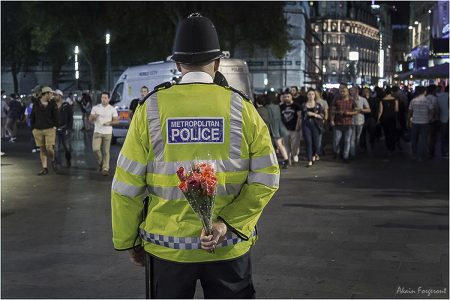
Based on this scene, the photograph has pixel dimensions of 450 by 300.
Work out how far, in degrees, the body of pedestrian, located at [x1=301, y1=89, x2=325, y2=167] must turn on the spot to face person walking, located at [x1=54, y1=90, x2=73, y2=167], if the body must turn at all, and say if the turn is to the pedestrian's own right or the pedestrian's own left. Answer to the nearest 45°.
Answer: approximately 90° to the pedestrian's own right

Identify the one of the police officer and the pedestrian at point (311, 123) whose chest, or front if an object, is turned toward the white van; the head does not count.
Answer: the police officer

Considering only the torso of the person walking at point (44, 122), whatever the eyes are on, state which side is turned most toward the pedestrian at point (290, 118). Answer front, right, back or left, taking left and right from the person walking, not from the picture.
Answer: left

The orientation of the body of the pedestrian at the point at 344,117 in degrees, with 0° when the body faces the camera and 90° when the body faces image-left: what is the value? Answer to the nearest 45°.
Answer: approximately 0°

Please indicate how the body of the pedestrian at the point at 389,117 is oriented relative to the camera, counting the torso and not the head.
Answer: away from the camera

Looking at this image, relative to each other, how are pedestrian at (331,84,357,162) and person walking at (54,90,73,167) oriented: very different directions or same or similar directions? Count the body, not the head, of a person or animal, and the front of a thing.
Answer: same or similar directions

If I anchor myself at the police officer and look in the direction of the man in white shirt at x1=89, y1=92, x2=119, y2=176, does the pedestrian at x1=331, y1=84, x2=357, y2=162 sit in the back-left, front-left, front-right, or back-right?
front-right

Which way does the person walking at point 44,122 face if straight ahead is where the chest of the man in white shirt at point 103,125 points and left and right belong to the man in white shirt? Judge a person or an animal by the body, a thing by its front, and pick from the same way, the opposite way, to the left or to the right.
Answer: the same way

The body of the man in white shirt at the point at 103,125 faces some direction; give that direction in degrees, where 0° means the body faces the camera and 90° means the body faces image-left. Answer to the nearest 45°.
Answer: approximately 0°

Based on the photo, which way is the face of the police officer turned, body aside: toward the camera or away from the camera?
away from the camera

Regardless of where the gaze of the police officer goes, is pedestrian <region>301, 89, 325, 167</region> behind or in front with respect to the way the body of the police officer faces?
in front

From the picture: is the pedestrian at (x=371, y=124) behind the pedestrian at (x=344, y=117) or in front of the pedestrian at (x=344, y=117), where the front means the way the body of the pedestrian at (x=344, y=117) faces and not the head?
behind

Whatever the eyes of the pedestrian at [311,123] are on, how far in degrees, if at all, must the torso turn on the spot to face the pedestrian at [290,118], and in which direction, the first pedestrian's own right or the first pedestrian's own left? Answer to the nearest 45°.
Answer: approximately 45° to the first pedestrian's own right

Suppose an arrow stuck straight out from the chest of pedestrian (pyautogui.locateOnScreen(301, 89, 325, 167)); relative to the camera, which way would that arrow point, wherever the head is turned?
toward the camera

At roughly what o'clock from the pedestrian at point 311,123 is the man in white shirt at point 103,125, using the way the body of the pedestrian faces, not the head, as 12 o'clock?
The man in white shirt is roughly at 2 o'clock from the pedestrian.
